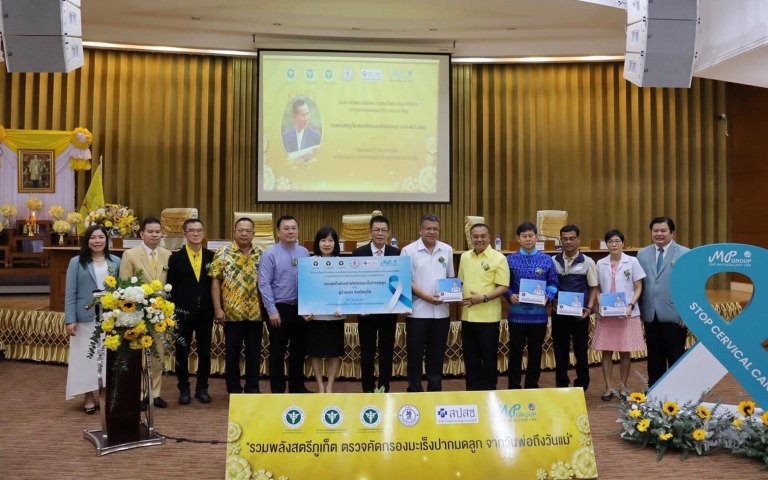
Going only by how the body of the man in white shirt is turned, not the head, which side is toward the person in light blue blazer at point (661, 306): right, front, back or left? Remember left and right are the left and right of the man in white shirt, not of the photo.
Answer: left

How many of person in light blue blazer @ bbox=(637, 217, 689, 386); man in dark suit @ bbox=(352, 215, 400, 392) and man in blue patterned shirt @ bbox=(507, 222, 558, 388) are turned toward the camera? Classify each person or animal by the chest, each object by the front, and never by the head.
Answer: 3

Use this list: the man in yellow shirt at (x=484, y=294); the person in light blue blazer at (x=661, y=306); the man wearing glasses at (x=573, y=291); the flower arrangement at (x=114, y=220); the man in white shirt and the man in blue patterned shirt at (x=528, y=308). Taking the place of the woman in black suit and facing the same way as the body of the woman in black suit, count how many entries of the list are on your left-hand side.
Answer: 5

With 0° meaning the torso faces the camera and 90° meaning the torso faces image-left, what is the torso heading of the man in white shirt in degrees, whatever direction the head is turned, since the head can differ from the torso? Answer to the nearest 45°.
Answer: approximately 0°

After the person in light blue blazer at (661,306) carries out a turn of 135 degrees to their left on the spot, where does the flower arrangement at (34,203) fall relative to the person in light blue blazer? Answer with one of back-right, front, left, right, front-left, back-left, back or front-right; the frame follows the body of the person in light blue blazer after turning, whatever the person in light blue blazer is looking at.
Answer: back-left

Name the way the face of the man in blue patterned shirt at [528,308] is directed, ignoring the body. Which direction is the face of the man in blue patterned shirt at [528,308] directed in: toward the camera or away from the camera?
toward the camera

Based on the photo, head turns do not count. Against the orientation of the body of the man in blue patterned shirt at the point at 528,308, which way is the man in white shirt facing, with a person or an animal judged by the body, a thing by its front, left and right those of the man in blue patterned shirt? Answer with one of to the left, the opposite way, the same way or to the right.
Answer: the same way

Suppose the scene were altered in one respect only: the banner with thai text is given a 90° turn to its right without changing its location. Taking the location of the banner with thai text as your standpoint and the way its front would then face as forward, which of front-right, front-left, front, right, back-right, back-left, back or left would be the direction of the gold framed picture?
front-right

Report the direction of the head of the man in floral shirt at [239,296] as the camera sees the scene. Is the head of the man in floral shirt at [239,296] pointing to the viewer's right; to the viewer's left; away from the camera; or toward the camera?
toward the camera

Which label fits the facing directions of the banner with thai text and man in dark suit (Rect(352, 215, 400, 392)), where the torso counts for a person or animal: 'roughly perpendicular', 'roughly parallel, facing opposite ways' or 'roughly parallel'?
roughly parallel

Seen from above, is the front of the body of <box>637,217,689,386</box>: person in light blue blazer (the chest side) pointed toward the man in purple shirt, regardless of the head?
no

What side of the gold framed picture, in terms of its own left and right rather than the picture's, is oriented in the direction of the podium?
front

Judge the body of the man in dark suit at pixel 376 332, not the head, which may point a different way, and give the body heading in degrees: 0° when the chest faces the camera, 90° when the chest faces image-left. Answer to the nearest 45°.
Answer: approximately 0°

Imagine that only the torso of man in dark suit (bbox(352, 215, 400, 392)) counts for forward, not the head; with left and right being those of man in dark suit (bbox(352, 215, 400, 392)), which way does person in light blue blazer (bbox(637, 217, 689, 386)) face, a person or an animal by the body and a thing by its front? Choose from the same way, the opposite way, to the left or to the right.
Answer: the same way

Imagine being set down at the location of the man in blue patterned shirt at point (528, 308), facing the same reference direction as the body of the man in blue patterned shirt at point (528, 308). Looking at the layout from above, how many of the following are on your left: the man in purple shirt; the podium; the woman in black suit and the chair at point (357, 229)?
0

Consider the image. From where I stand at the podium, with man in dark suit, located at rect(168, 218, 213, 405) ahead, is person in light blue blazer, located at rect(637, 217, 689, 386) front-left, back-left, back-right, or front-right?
front-right

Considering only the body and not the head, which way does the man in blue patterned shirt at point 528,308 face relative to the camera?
toward the camera

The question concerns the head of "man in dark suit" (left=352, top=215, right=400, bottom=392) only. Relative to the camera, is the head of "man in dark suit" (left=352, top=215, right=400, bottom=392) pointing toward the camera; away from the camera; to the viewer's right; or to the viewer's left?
toward the camera

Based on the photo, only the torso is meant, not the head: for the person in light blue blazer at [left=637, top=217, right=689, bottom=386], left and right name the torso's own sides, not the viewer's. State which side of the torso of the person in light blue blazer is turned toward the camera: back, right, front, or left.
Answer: front

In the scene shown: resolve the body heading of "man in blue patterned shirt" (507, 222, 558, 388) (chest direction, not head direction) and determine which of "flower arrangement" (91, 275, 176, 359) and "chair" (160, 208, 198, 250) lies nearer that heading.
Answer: the flower arrangement
